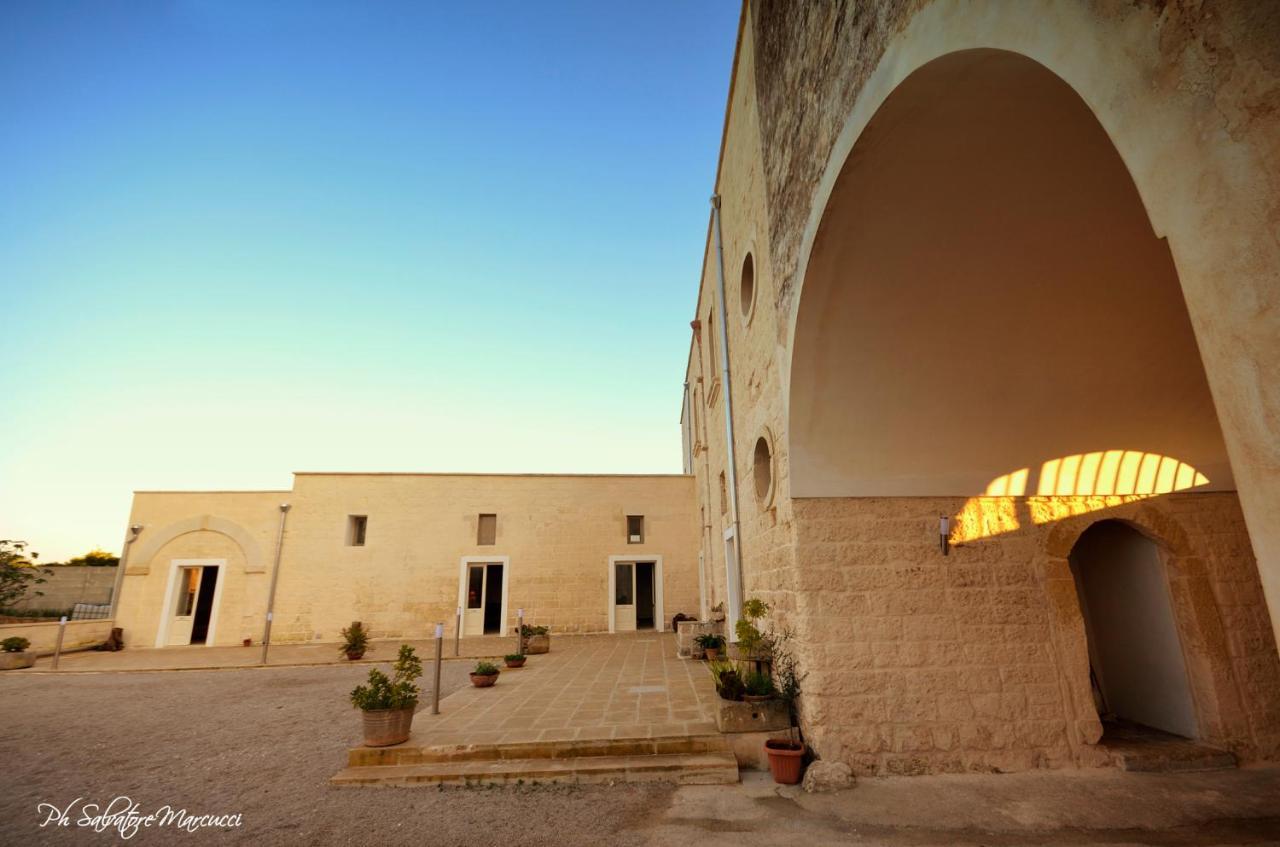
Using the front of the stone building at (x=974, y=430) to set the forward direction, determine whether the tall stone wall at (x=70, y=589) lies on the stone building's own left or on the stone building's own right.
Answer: on the stone building's own right

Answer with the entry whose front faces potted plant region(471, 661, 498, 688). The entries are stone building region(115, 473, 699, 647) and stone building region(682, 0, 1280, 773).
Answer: stone building region(115, 473, 699, 647)

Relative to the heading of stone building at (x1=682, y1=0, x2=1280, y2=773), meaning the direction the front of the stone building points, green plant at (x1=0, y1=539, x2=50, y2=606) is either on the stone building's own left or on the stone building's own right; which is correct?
on the stone building's own right

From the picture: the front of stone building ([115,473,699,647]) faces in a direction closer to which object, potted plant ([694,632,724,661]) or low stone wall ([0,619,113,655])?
the potted plant

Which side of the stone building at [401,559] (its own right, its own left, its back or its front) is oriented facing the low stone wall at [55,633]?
right

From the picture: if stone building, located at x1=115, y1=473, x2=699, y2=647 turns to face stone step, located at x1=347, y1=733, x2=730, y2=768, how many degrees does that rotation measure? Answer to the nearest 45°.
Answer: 0° — it already faces it

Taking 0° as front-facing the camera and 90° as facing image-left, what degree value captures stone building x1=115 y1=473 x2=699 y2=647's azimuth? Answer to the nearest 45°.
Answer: approximately 0°

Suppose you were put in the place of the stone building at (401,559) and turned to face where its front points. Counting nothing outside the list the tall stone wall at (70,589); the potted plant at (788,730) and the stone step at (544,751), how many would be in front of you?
2
